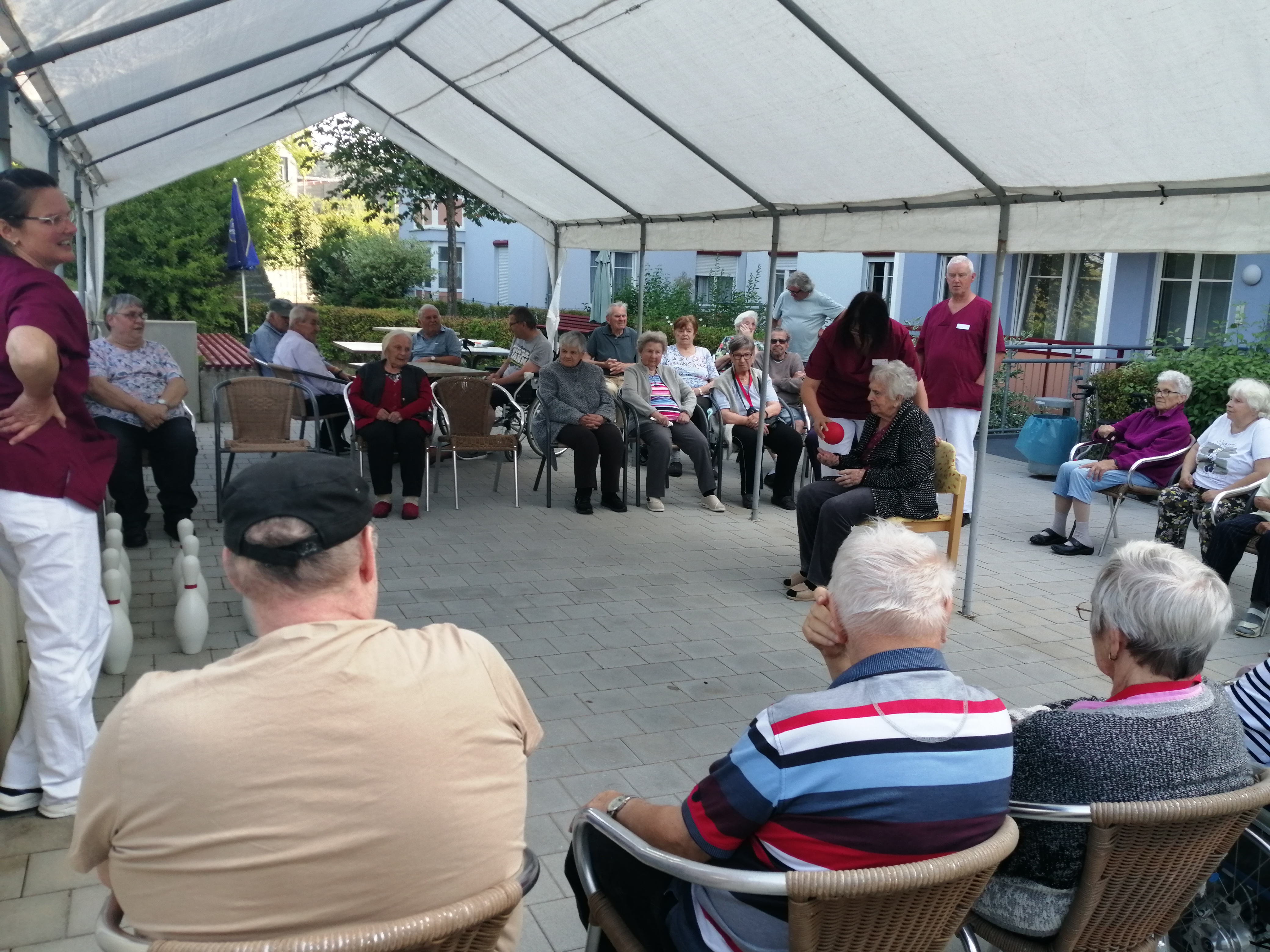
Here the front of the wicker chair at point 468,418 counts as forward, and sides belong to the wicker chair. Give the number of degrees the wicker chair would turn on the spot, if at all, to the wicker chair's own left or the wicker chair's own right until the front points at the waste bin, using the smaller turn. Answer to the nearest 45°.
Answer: approximately 90° to the wicker chair's own left

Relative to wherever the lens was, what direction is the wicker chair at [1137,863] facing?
facing away from the viewer and to the left of the viewer

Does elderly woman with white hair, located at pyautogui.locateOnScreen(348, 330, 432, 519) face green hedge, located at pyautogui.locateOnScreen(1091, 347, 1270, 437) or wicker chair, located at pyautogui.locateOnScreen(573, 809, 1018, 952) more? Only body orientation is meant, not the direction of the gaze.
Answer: the wicker chair

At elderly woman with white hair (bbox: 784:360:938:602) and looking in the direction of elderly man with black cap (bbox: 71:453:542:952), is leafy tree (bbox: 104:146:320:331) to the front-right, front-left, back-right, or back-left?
back-right

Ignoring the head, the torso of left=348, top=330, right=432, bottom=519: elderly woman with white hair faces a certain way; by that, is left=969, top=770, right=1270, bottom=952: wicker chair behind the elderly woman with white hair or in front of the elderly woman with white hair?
in front

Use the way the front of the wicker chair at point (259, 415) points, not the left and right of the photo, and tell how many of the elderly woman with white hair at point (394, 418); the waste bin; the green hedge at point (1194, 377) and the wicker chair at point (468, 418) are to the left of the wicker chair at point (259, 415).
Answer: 4

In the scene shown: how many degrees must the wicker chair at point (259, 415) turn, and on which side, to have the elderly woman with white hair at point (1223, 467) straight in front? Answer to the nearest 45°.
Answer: approximately 45° to its left

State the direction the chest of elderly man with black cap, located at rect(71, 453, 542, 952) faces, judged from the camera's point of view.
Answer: away from the camera

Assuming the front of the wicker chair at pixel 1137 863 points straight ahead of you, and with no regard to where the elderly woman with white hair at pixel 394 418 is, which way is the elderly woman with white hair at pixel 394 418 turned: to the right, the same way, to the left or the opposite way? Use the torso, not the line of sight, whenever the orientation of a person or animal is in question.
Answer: the opposite way

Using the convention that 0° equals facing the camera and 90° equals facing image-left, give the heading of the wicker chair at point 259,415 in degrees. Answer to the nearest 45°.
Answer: approximately 0°

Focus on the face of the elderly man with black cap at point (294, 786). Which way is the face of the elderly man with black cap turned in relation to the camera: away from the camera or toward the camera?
away from the camera

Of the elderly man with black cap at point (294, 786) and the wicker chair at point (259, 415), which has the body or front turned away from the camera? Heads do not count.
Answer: the elderly man with black cap

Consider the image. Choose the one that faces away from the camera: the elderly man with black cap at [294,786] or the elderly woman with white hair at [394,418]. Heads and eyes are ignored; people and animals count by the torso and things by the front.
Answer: the elderly man with black cap

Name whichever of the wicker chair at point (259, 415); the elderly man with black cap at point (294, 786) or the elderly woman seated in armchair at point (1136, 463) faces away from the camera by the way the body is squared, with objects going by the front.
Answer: the elderly man with black cap

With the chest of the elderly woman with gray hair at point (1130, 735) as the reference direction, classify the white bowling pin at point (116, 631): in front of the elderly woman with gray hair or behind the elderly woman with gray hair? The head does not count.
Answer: in front

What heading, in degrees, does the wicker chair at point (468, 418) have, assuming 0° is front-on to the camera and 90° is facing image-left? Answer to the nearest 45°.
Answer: approximately 0°

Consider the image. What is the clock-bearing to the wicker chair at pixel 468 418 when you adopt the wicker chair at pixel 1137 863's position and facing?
the wicker chair at pixel 468 418 is roughly at 12 o'clock from the wicker chair at pixel 1137 863.
